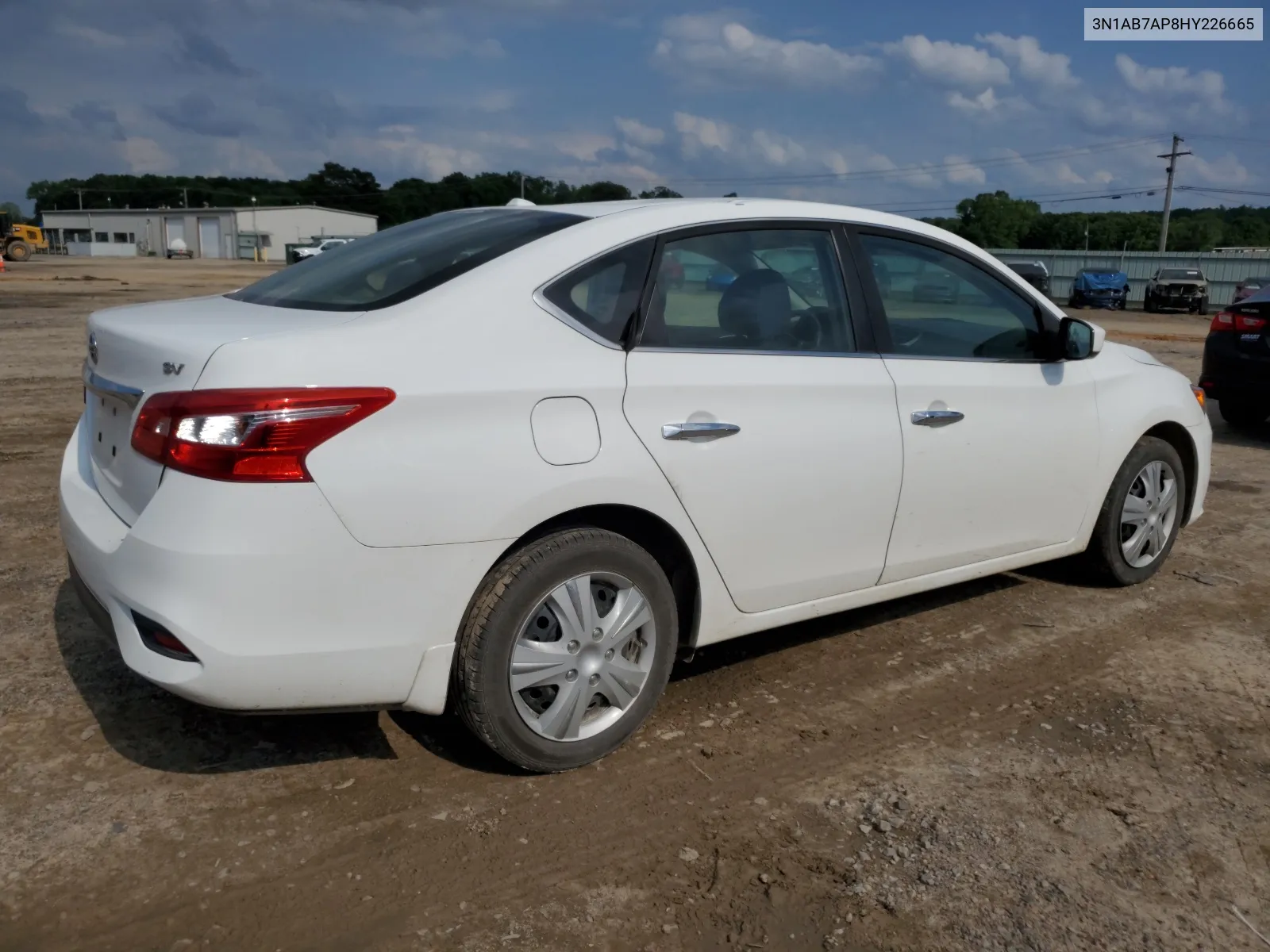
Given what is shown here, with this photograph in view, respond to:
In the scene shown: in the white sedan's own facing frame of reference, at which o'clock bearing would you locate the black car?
The black car is roughly at 12 o'clock from the white sedan.

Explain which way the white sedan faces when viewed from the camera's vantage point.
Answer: facing away from the viewer and to the right of the viewer

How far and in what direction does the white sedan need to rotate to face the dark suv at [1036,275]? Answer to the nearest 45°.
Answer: approximately 45° to its left
